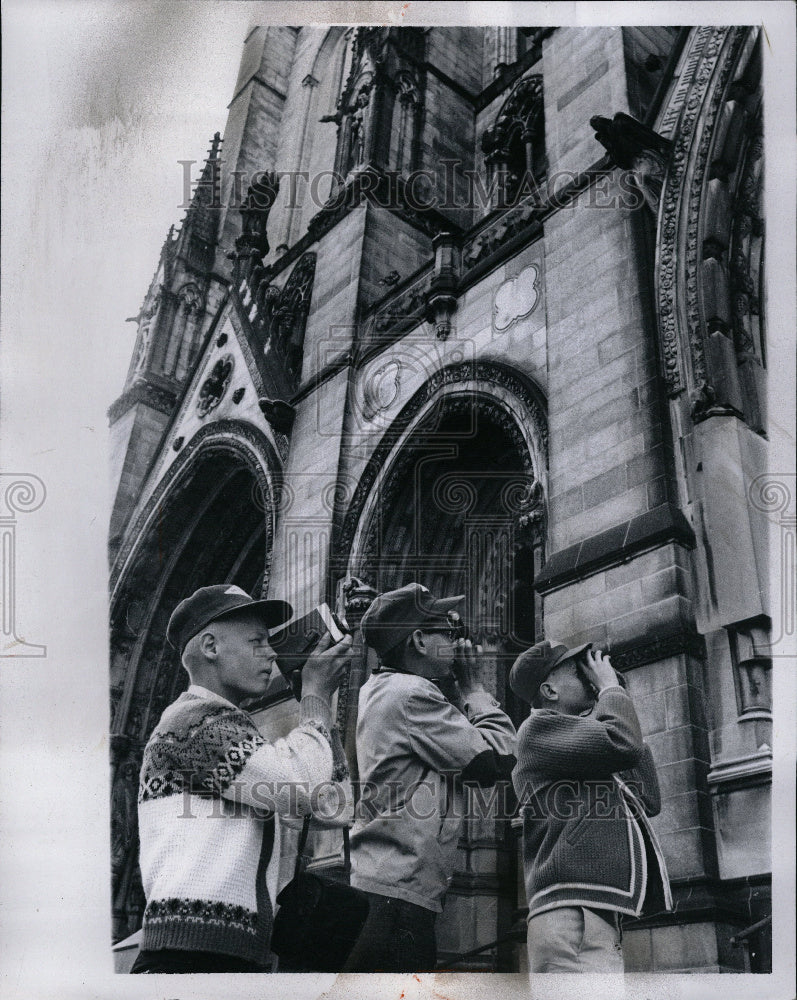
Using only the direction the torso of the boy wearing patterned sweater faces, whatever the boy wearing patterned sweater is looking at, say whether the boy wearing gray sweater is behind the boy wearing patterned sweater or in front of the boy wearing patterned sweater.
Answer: in front

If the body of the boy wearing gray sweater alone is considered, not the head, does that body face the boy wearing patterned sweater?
no

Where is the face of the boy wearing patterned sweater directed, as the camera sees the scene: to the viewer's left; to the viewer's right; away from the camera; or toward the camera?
to the viewer's right

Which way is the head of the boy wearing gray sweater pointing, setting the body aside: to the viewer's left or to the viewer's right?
to the viewer's right

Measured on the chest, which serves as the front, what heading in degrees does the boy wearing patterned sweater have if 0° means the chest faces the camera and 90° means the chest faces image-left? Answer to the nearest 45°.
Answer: approximately 270°
